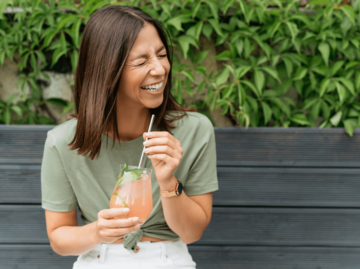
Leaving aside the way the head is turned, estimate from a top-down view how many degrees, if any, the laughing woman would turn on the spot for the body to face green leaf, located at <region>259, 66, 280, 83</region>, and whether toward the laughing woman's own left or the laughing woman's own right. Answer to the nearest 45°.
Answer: approximately 135° to the laughing woman's own left

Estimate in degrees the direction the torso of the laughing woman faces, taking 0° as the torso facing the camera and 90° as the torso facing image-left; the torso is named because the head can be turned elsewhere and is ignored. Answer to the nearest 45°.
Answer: approximately 0°

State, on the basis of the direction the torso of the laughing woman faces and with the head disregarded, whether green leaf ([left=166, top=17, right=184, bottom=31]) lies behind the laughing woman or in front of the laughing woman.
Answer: behind

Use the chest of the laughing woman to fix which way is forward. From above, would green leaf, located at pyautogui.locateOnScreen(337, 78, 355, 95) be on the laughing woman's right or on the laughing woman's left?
on the laughing woman's left

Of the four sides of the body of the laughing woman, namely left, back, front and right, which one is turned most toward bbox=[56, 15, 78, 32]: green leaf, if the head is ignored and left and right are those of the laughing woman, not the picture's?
back

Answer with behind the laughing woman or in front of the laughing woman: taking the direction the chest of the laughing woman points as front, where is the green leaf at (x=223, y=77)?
behind

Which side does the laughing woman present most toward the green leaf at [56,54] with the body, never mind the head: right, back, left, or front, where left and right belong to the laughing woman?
back

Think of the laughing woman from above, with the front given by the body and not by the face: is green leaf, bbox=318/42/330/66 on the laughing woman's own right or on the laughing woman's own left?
on the laughing woman's own left
